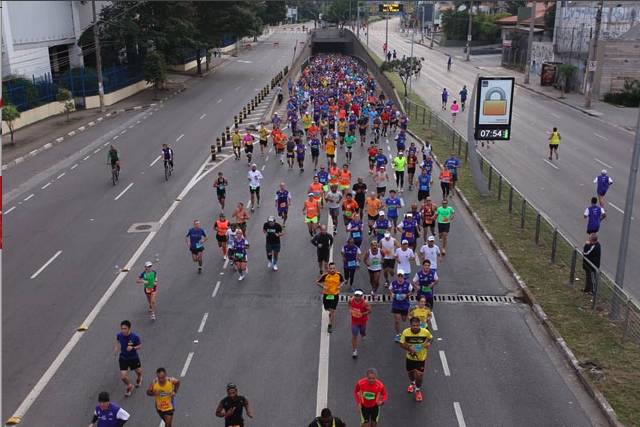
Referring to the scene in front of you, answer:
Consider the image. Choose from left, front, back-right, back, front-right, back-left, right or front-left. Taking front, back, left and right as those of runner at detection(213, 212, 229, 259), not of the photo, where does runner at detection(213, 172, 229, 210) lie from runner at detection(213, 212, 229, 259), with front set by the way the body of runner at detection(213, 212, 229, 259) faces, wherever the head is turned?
back

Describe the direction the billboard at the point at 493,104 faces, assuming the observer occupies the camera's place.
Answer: facing the viewer

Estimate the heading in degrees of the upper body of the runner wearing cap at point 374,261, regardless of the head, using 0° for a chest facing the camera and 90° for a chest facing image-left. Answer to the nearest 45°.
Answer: approximately 0°

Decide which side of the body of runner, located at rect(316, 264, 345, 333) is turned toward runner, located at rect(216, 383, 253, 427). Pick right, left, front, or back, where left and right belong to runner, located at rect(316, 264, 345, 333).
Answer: front

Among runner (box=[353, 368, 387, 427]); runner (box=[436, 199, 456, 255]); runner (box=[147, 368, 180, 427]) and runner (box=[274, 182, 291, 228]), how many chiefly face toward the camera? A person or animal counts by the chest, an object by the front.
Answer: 4

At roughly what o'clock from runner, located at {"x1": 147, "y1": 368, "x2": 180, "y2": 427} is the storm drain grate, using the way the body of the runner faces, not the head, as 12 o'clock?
The storm drain grate is roughly at 8 o'clock from the runner.

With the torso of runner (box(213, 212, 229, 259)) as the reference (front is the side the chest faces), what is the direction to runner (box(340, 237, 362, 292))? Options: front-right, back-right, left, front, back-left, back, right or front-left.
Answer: front-left

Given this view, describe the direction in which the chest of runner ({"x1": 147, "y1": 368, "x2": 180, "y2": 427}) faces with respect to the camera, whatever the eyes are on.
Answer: toward the camera

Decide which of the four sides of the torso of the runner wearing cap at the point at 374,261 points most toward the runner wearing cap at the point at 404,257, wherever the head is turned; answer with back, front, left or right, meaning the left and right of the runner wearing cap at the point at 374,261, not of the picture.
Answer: left

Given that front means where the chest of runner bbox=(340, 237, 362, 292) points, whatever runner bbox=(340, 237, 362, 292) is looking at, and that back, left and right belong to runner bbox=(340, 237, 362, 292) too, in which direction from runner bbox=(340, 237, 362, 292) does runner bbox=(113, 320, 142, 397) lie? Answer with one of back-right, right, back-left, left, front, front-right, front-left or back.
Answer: front-right

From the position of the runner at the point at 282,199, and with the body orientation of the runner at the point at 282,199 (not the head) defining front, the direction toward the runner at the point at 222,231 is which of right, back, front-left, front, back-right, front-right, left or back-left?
front-right

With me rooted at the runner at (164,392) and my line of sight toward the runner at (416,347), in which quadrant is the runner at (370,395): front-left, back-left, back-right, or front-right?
front-right

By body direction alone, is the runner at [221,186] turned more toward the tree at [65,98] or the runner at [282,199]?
the runner

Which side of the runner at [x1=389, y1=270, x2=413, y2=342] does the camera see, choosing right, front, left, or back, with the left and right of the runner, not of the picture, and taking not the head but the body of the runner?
front

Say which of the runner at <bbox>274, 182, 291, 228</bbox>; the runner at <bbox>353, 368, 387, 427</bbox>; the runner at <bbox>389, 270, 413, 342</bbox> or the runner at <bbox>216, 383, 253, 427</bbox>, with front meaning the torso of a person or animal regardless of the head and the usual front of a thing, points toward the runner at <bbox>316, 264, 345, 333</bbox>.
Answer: the runner at <bbox>274, 182, 291, 228</bbox>
